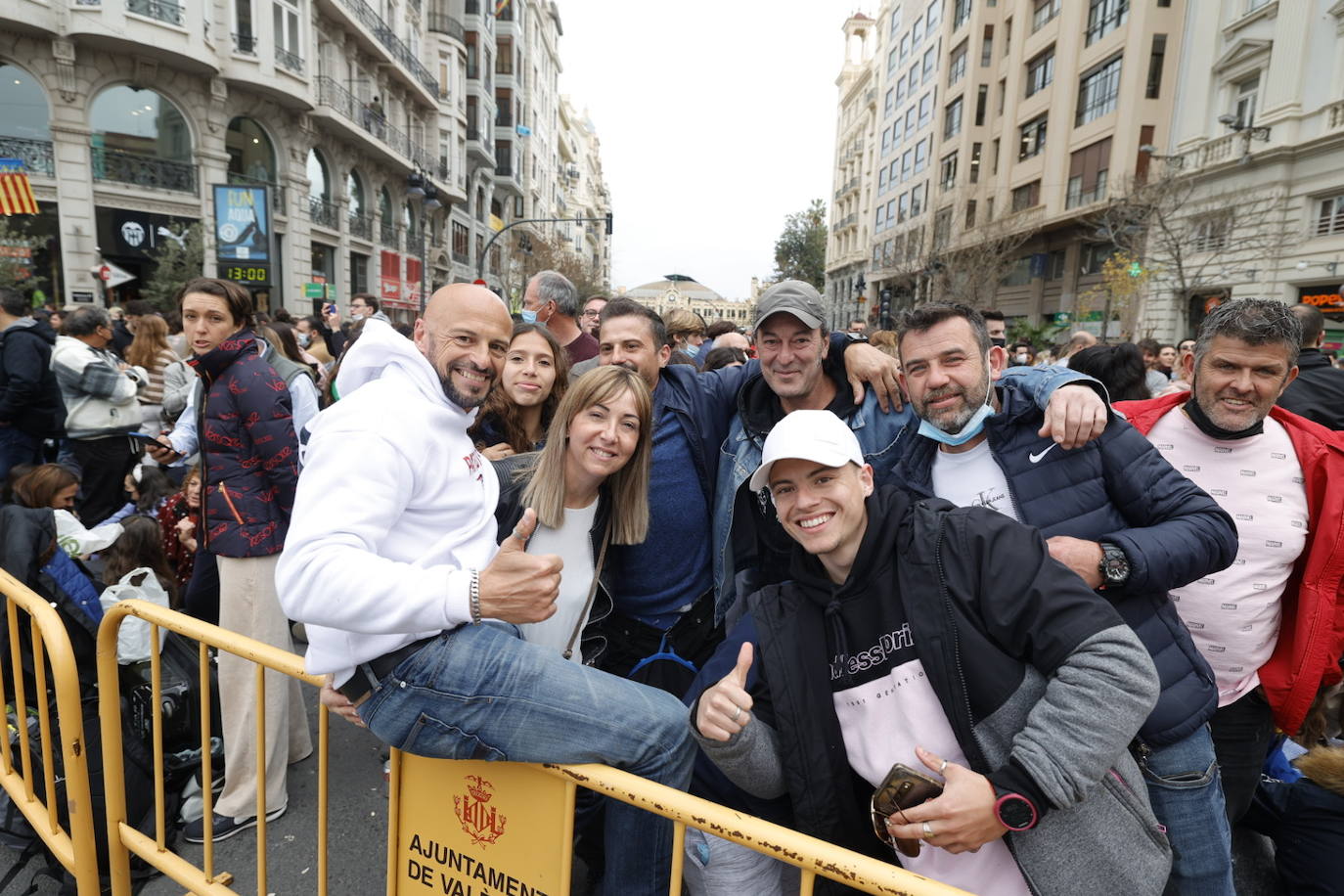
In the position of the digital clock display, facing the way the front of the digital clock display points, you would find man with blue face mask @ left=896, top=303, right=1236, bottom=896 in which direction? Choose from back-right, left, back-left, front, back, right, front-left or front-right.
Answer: front

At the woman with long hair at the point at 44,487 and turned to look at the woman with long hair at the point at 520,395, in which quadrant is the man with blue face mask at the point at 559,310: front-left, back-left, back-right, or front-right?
front-left

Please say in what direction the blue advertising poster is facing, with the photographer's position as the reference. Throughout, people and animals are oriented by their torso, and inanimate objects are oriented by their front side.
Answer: facing the viewer

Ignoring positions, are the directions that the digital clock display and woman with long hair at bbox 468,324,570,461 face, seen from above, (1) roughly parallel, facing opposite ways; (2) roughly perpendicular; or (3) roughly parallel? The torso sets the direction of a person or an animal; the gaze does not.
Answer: roughly parallel

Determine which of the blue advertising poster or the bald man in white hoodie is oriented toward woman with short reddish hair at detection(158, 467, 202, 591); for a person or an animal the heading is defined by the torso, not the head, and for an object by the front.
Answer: the blue advertising poster

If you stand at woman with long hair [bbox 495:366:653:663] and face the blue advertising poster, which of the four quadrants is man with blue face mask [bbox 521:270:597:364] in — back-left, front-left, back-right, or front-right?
front-right

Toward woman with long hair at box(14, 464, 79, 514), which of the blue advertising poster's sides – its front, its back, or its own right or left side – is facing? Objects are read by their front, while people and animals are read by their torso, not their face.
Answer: front

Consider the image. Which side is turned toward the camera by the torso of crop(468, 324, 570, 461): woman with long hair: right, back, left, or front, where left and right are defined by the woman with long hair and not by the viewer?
front

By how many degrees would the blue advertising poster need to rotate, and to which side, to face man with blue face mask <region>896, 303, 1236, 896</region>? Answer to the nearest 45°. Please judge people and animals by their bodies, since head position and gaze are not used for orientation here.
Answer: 0° — it already faces them

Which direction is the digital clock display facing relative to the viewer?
toward the camera

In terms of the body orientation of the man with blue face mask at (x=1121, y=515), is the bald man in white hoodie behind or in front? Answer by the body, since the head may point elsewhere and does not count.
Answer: in front
